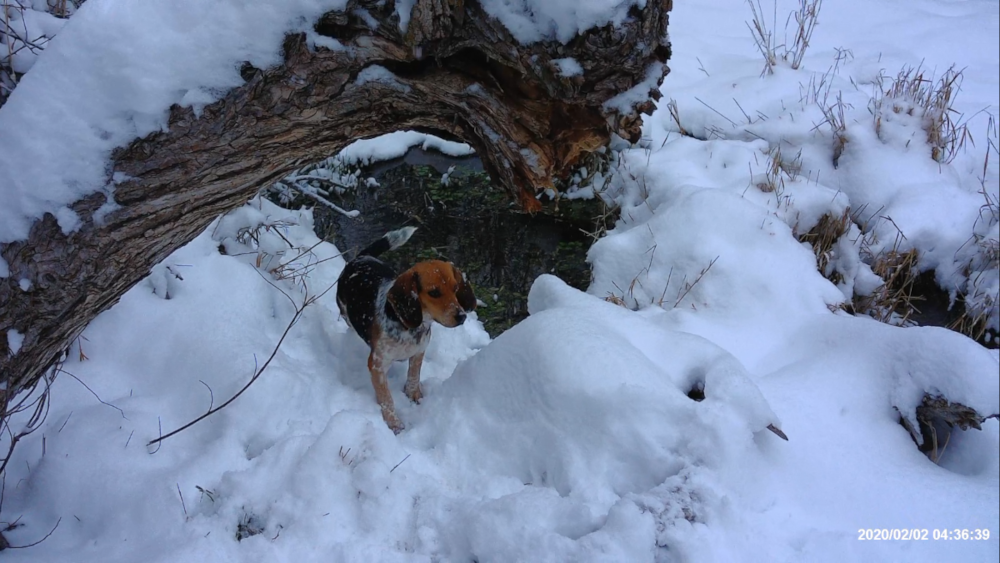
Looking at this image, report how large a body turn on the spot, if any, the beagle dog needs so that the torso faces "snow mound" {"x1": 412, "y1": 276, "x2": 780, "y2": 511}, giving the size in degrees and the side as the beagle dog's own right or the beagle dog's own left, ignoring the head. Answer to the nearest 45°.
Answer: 0° — it already faces it

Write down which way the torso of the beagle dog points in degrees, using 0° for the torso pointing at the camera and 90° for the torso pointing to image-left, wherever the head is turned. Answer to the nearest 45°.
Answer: approximately 315°

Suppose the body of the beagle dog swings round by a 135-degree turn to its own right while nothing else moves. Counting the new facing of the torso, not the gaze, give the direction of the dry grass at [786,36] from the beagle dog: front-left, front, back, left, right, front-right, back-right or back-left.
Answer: back-right

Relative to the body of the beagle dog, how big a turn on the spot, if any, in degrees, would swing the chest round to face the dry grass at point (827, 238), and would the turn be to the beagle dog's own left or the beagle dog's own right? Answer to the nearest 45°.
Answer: approximately 45° to the beagle dog's own left
